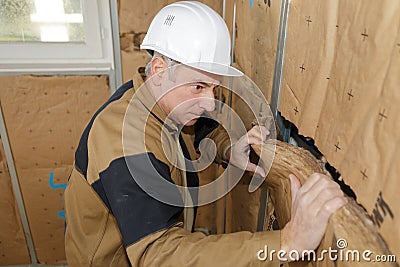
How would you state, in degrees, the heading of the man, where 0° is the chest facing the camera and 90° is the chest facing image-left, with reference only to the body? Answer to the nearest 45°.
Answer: approximately 270°
